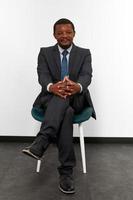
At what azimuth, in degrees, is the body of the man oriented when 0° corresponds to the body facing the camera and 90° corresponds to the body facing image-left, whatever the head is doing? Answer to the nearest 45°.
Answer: approximately 0°
